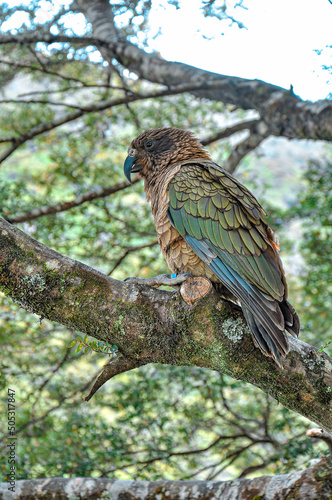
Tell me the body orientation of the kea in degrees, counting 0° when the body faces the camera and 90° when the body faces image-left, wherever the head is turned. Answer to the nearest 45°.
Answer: approximately 90°

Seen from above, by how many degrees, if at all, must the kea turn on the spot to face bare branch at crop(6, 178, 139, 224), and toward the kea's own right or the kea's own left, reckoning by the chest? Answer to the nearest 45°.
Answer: approximately 45° to the kea's own right
